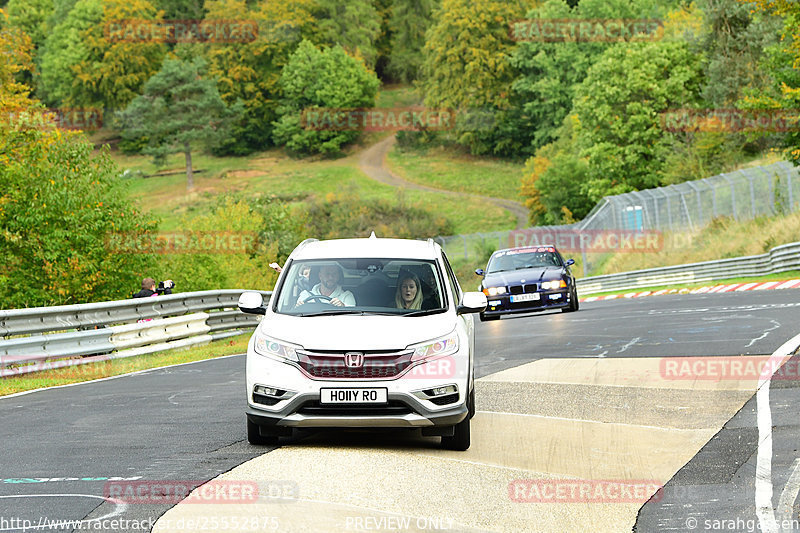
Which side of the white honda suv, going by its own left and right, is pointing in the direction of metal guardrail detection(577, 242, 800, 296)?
back

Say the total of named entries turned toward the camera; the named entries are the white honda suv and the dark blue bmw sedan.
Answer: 2

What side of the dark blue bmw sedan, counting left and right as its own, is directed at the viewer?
front

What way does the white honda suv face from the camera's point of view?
toward the camera

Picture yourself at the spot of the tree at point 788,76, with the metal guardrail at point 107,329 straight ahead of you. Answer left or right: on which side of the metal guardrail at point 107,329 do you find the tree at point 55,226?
right

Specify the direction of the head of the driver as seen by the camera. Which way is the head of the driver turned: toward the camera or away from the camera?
toward the camera

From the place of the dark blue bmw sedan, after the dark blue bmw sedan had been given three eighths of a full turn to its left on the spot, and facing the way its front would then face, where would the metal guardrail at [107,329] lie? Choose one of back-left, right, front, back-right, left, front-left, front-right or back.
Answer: back

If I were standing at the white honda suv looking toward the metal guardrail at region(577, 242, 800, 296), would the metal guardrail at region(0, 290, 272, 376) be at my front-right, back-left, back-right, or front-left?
front-left

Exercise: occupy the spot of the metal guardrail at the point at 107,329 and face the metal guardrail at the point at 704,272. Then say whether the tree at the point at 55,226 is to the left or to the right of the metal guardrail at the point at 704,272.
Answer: left

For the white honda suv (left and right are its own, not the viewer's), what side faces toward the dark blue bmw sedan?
back

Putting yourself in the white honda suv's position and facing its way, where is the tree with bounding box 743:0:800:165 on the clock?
The tree is roughly at 7 o'clock from the white honda suv.

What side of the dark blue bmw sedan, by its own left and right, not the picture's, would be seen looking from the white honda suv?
front

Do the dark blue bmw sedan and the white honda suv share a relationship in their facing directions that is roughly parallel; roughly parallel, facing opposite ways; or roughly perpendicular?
roughly parallel
